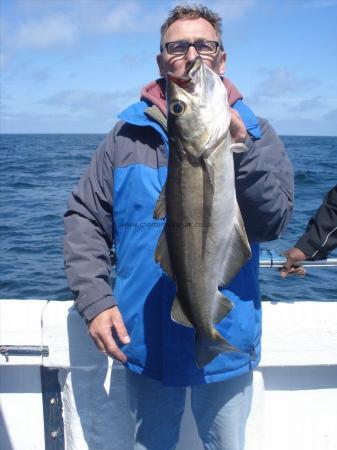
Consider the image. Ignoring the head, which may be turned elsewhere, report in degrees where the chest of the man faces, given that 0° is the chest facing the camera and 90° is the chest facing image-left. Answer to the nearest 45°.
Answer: approximately 0°

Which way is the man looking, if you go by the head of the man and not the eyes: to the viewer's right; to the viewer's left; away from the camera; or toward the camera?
toward the camera
